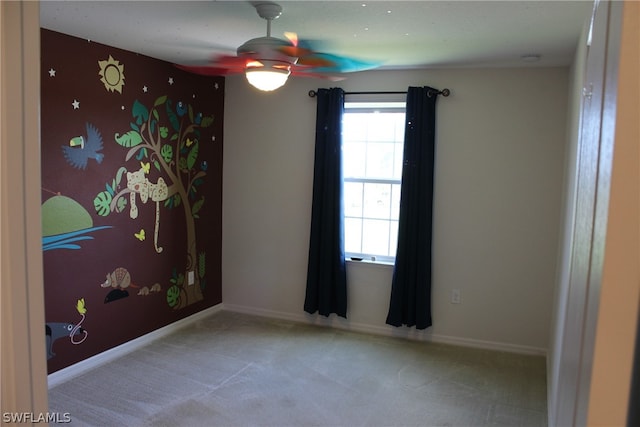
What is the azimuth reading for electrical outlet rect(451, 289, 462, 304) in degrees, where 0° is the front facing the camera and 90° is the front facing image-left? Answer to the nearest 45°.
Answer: approximately 0°

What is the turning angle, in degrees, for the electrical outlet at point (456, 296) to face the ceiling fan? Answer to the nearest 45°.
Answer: approximately 45° to its right

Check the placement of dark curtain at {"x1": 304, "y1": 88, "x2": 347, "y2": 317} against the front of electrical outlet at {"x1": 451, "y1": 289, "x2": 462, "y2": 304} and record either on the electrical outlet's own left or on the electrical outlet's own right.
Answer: on the electrical outlet's own right
